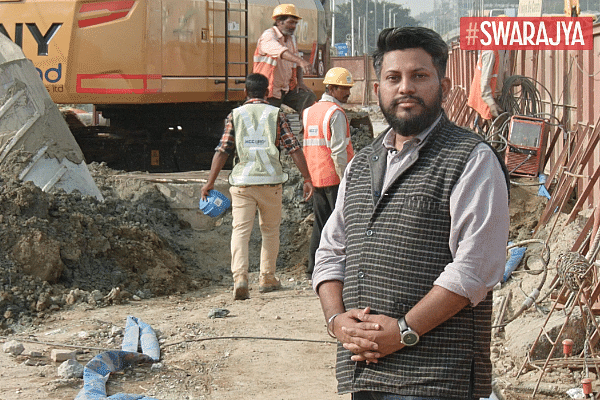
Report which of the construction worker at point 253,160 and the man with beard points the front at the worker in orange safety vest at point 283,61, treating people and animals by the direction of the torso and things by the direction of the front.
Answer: the construction worker

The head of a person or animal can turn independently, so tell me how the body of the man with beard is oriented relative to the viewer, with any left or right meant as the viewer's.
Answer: facing the viewer and to the left of the viewer

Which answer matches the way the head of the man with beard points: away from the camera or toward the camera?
toward the camera

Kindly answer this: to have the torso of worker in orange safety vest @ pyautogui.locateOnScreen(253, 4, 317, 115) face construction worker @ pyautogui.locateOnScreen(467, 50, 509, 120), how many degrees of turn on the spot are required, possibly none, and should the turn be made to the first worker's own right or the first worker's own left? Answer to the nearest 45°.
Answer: approximately 45° to the first worker's own left

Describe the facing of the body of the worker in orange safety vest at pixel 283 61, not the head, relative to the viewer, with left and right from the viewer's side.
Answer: facing the viewer and to the right of the viewer

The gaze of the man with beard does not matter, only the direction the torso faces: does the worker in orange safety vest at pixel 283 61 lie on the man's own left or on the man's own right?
on the man's own right

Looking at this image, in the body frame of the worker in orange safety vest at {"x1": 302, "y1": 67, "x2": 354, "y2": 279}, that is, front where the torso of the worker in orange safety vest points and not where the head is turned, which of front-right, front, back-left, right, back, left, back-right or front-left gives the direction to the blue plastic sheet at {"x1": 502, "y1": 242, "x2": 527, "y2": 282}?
front-right

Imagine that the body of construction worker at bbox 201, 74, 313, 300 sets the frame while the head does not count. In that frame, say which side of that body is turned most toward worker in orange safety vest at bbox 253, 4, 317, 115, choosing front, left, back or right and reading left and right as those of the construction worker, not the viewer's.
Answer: front

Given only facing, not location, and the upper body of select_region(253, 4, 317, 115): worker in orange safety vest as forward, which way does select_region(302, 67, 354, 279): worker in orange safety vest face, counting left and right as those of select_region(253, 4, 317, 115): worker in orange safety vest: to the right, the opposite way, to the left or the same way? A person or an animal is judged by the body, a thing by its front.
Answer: to the left

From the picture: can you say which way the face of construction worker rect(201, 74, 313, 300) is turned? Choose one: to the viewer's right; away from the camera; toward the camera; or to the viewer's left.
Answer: away from the camera

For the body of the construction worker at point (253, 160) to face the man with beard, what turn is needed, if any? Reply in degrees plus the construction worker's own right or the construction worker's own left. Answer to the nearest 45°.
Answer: approximately 180°

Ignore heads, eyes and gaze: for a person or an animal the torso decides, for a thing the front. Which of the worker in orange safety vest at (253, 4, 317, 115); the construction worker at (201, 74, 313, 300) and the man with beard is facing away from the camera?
the construction worker

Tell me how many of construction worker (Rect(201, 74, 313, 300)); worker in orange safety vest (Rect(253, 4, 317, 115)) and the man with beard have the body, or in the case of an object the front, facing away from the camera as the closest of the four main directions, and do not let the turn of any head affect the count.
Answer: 1

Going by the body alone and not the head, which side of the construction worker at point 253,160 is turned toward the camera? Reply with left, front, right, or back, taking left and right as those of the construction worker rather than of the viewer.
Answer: back

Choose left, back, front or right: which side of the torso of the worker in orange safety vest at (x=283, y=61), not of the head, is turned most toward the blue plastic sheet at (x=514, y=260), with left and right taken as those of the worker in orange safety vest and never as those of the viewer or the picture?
front

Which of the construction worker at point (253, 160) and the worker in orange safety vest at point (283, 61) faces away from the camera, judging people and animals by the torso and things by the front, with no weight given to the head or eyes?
the construction worker
